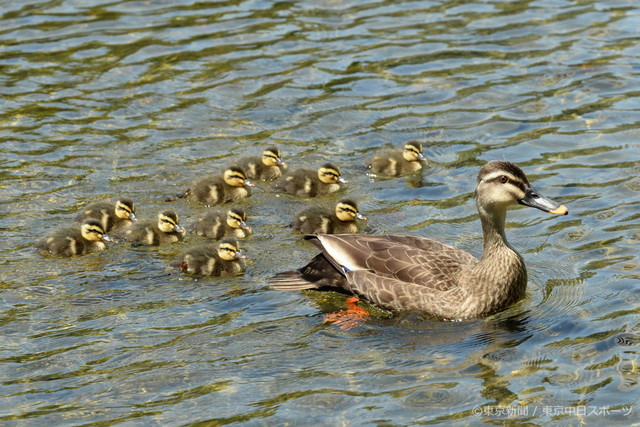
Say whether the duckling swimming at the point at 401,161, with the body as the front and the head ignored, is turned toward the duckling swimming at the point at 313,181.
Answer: no

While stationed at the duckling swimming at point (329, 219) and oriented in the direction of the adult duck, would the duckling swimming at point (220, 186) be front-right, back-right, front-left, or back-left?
back-right

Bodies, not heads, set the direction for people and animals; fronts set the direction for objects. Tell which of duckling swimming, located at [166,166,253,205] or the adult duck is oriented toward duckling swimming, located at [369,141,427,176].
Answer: duckling swimming, located at [166,166,253,205]

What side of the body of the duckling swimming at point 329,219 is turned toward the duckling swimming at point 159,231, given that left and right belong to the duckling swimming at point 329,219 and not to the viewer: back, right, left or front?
back

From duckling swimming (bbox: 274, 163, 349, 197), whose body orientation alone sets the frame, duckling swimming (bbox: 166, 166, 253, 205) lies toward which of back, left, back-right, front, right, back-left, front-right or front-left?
back

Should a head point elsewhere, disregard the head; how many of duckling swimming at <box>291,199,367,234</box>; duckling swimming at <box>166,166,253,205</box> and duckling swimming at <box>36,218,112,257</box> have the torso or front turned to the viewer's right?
3

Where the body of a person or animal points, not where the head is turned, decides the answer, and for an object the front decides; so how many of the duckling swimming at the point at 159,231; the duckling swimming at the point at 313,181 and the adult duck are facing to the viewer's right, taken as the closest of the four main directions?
3

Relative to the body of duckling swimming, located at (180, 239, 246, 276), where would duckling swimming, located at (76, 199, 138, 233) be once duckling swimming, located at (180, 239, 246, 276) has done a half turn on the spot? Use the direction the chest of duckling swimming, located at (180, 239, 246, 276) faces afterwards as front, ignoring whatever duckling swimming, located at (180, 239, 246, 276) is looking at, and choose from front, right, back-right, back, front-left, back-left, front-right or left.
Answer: front-right

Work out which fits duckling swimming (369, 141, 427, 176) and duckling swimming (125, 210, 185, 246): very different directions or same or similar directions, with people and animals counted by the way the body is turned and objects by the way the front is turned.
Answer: same or similar directions

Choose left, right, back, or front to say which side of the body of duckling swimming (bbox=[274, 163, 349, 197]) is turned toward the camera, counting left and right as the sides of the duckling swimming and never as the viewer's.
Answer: right

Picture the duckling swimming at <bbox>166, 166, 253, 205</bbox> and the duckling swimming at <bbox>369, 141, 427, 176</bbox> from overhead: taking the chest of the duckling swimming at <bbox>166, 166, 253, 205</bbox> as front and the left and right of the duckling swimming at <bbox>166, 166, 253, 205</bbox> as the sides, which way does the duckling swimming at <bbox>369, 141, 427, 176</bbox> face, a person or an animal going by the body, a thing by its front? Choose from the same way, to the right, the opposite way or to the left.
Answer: the same way

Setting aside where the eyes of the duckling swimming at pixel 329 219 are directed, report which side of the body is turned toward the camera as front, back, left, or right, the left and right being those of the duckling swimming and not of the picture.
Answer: right

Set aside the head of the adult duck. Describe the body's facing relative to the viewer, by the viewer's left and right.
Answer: facing to the right of the viewer

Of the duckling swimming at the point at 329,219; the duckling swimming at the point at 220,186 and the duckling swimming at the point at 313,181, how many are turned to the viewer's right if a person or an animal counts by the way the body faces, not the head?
3

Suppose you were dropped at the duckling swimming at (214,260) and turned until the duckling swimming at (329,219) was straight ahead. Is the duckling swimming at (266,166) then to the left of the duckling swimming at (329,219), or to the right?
left

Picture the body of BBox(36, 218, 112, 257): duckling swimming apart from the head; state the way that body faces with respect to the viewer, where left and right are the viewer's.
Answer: facing to the right of the viewer

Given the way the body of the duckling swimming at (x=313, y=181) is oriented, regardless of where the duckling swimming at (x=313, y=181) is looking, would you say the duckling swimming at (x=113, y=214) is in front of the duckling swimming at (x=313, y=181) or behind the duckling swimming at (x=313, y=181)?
behind

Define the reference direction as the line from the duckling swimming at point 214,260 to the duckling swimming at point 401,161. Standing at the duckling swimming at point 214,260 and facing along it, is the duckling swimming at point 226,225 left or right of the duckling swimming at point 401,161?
left

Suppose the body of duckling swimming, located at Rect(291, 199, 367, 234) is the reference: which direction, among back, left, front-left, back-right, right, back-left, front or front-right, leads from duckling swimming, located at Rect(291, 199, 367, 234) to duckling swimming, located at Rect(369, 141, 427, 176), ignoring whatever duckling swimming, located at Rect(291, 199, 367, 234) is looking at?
front-left

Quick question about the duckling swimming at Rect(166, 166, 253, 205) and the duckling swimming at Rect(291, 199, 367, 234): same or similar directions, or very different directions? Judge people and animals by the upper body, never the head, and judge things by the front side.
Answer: same or similar directions

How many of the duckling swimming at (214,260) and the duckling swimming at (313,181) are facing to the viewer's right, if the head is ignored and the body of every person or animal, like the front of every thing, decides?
2

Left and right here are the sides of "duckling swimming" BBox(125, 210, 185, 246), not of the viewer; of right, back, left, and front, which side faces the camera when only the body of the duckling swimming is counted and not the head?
right

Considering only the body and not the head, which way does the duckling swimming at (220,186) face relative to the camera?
to the viewer's right

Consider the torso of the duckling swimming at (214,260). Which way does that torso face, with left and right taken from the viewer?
facing to the right of the viewer
